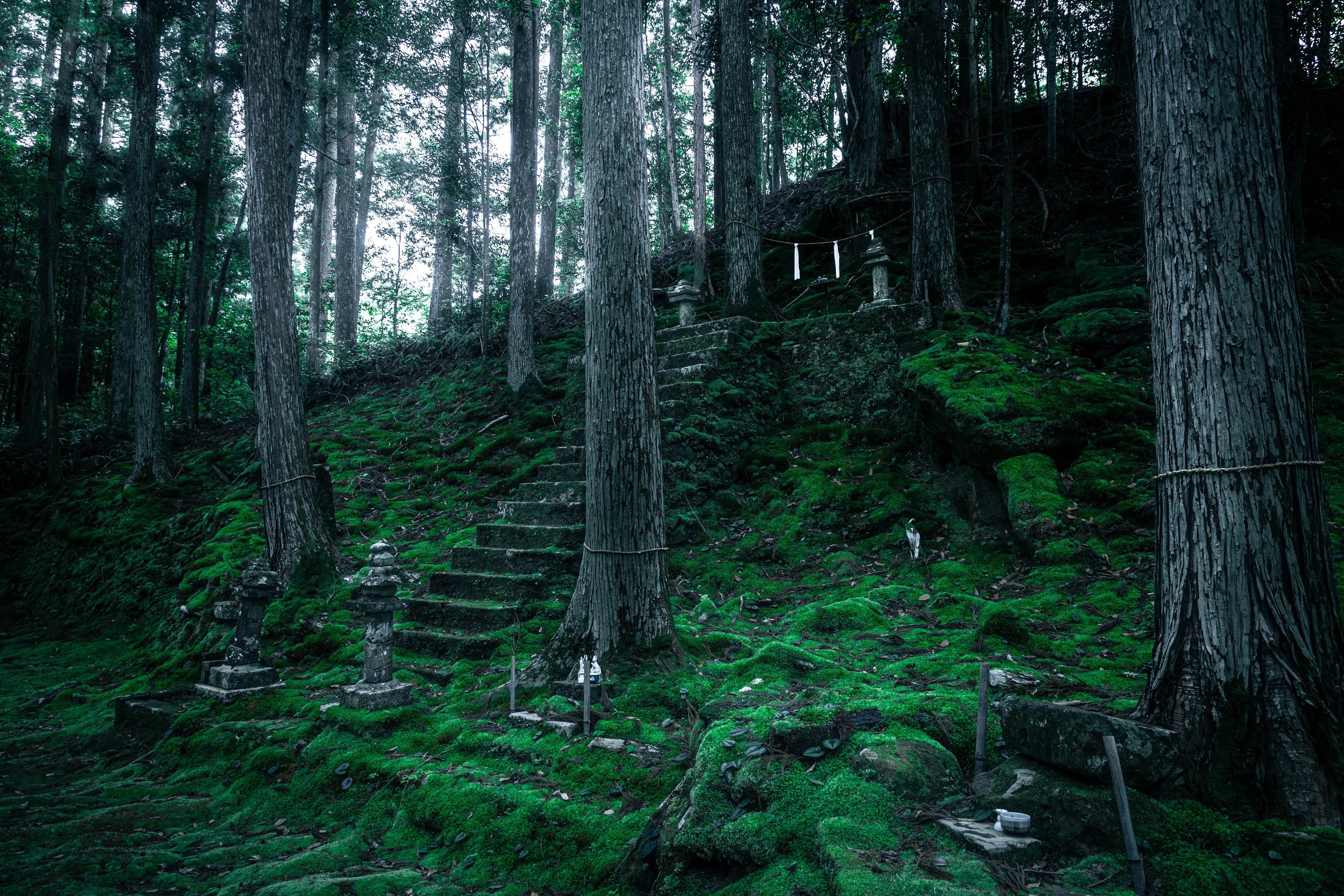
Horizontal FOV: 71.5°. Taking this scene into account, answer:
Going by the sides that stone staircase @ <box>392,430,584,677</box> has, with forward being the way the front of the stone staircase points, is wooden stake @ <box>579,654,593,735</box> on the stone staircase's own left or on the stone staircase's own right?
on the stone staircase's own left

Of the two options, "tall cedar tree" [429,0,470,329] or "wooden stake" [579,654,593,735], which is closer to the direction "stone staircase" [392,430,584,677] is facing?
the wooden stake

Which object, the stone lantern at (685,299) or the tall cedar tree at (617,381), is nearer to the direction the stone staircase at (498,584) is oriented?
the tall cedar tree

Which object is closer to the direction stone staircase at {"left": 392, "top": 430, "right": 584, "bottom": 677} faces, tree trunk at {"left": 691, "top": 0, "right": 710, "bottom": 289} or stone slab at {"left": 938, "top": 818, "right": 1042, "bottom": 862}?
the stone slab

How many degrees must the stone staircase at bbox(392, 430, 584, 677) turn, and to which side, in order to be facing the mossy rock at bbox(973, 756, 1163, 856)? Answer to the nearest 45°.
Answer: approximately 45° to its left

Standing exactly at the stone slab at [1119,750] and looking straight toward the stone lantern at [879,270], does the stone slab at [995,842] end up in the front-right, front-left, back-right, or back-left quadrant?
back-left

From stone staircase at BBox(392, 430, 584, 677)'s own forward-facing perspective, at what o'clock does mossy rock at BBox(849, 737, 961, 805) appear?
The mossy rock is roughly at 10 o'clock from the stone staircase.

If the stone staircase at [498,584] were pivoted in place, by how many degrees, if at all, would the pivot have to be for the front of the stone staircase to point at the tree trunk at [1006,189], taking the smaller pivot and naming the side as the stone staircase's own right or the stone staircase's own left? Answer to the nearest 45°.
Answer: approximately 135° to the stone staircase's own left

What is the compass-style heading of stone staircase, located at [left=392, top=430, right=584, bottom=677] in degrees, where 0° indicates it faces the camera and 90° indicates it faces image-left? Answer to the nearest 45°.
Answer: approximately 45°

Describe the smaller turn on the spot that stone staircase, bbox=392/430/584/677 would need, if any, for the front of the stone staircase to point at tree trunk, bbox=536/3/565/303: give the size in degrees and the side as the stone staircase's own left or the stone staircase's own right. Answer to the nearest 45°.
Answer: approximately 135° to the stone staircase's own right

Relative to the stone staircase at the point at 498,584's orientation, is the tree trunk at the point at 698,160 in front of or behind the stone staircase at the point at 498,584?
behind

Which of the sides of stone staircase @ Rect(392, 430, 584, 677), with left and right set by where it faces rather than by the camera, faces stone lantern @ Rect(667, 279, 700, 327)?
back

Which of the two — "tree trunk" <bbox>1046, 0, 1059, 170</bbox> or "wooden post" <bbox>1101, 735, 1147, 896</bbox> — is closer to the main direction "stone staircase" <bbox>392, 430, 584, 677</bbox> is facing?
the wooden post
